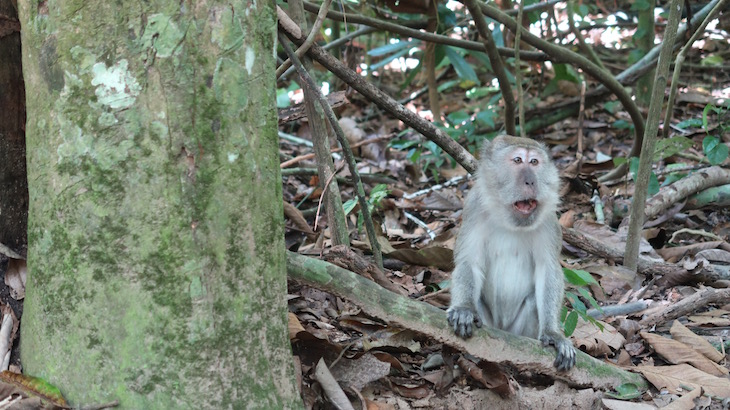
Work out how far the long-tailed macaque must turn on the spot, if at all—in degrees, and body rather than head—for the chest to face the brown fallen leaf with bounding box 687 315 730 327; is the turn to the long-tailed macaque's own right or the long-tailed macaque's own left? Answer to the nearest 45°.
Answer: approximately 90° to the long-tailed macaque's own left

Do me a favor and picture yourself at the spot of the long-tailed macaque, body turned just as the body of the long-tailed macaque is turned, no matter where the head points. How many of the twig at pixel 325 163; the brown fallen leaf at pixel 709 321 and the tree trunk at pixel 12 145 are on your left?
1

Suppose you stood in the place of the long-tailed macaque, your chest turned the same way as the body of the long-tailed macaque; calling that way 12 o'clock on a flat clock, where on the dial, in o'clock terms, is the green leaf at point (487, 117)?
The green leaf is roughly at 6 o'clock from the long-tailed macaque.

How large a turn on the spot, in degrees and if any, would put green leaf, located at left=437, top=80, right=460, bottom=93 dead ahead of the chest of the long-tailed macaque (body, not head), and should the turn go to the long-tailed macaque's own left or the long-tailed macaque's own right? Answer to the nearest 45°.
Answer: approximately 180°

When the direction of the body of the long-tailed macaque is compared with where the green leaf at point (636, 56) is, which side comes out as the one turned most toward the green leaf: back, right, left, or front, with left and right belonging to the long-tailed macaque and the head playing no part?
back

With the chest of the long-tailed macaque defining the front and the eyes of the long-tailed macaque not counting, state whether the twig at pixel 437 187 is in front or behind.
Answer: behind

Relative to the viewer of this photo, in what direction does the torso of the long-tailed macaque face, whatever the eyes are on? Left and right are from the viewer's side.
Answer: facing the viewer

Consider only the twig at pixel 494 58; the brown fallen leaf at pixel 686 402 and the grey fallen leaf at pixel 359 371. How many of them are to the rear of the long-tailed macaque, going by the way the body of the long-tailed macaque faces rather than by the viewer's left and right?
1

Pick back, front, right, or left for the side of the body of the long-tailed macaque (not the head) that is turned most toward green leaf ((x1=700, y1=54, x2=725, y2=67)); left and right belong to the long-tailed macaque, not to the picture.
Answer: back

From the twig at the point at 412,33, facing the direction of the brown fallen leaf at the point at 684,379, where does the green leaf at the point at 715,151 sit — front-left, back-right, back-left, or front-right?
front-left

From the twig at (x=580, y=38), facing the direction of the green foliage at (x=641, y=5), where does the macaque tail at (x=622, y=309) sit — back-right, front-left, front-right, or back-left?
back-right

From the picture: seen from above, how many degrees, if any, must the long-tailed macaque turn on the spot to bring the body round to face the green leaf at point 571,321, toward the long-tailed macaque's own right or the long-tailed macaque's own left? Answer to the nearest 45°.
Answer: approximately 45° to the long-tailed macaque's own left

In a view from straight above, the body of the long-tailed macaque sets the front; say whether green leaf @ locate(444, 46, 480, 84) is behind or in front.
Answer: behind

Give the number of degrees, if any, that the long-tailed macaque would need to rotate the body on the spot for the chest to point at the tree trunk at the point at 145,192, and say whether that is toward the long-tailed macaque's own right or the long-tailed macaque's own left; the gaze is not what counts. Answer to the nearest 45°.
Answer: approximately 45° to the long-tailed macaque's own right

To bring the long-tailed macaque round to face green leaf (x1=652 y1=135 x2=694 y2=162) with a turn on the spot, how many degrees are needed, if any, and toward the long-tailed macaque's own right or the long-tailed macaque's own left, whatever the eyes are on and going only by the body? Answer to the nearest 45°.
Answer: approximately 135° to the long-tailed macaque's own left
